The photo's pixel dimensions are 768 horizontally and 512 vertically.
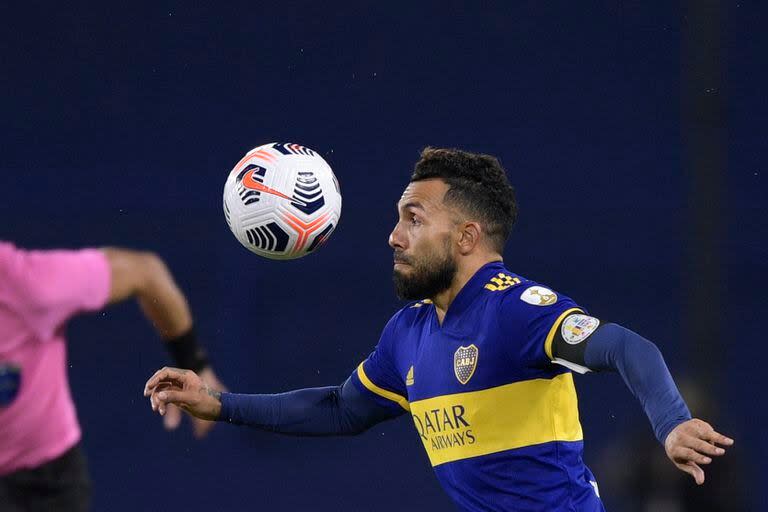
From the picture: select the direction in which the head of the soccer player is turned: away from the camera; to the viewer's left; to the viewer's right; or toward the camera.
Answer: to the viewer's left

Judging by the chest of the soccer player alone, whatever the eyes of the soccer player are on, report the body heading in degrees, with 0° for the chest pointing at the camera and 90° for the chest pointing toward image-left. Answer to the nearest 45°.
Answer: approximately 45°

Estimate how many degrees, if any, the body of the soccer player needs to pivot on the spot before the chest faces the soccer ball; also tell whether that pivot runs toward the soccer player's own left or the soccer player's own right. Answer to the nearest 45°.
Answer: approximately 90° to the soccer player's own right
